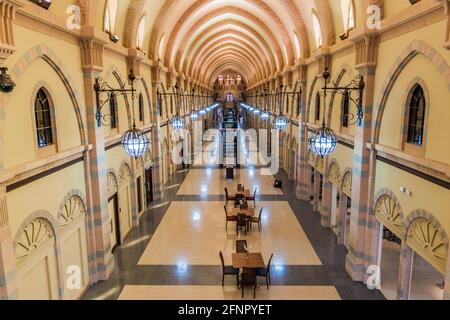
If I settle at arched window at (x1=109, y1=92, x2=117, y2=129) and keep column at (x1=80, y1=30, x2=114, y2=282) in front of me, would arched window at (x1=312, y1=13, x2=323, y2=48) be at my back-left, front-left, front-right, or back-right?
back-left

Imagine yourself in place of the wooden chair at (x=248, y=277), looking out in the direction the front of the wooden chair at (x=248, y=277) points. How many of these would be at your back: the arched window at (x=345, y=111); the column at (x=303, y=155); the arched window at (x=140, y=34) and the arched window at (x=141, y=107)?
0

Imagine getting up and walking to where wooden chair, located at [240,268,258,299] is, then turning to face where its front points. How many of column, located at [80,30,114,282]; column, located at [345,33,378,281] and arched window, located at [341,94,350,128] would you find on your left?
1

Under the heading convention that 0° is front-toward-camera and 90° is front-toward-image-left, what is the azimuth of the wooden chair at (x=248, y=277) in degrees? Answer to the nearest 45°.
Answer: approximately 180°

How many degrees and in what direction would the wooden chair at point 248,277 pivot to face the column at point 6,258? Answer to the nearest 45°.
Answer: approximately 135° to its left

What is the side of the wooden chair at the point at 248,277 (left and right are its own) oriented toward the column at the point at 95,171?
left

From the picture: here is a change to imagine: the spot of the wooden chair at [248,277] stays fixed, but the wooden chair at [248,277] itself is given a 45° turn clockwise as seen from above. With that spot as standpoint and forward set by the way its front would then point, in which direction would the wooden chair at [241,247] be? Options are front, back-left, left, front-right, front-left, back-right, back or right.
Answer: front-left

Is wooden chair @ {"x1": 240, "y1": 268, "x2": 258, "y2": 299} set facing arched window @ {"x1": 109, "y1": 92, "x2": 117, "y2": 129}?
no

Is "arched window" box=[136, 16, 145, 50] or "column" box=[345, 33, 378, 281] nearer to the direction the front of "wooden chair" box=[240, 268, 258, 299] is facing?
the arched window

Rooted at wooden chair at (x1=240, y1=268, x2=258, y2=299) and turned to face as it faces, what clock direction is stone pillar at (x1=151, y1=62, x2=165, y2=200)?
The stone pillar is roughly at 11 o'clock from the wooden chair.

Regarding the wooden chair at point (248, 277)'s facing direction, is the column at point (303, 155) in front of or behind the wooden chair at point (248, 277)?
in front

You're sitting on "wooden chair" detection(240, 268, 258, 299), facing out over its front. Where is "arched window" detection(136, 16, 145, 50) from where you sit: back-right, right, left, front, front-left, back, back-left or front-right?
front-left

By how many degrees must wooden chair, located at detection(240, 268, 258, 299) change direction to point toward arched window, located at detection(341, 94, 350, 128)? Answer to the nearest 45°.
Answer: approximately 45° to its right

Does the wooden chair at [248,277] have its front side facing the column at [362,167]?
no

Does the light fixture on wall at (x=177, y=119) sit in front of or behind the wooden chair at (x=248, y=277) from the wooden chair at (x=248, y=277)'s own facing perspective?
in front
